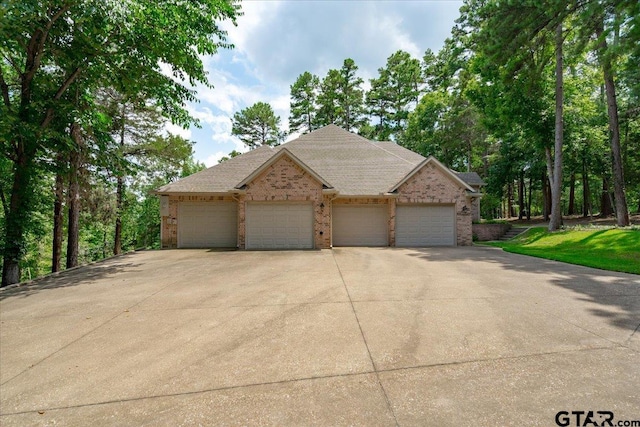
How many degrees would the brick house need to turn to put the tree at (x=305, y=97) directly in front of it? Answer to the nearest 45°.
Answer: approximately 180°

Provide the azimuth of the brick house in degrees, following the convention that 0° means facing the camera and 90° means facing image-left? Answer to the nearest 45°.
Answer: approximately 0°

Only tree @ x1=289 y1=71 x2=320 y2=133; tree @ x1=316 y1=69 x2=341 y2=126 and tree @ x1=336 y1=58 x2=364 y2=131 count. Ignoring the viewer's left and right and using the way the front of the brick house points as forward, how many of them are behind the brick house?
3

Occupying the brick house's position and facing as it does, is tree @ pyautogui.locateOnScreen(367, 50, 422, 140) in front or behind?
behind

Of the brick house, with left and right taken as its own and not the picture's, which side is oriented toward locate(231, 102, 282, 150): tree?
back

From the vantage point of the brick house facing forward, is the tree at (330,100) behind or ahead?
behind

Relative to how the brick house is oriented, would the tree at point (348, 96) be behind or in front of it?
behind
